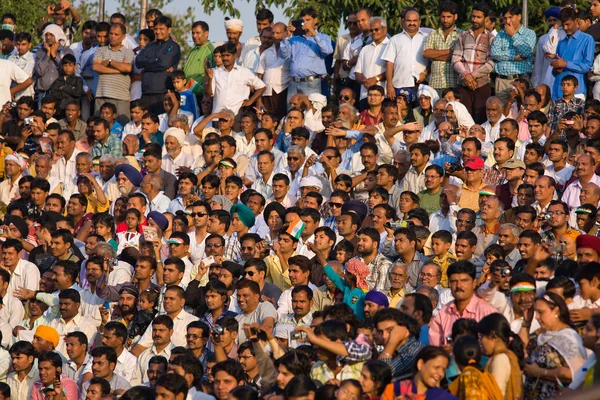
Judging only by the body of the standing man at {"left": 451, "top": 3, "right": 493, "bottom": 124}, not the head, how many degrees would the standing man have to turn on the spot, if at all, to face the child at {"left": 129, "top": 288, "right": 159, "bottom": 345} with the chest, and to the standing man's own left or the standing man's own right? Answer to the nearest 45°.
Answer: approximately 45° to the standing man's own right

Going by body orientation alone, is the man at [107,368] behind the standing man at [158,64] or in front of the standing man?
in front

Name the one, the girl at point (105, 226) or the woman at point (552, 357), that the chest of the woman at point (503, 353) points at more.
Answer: the girl

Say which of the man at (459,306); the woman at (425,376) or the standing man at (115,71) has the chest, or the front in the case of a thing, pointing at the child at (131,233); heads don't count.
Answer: the standing man

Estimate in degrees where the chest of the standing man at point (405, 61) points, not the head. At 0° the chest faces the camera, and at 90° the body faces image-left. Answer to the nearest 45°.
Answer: approximately 0°

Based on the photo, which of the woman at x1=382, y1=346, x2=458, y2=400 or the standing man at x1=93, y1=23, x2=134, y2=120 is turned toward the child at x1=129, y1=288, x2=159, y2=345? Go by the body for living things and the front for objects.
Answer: the standing man

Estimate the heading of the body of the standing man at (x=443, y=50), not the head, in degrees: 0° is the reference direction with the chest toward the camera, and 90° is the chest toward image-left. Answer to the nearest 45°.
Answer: approximately 0°

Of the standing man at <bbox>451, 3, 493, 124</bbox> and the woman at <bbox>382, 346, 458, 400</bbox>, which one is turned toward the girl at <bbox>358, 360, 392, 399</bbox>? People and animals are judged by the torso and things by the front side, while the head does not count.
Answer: the standing man

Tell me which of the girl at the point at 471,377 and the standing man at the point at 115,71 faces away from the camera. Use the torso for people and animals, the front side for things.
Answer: the girl

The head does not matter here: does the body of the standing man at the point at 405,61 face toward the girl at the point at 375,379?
yes
